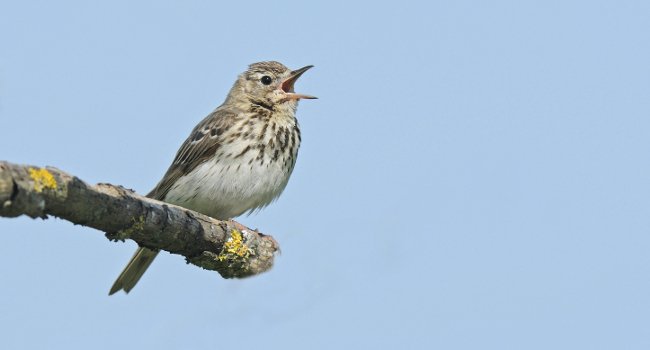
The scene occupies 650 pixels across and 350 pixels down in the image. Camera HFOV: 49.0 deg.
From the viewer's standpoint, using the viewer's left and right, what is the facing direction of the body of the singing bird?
facing the viewer and to the right of the viewer

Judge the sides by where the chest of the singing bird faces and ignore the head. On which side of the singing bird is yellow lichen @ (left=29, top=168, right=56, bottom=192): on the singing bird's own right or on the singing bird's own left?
on the singing bird's own right
